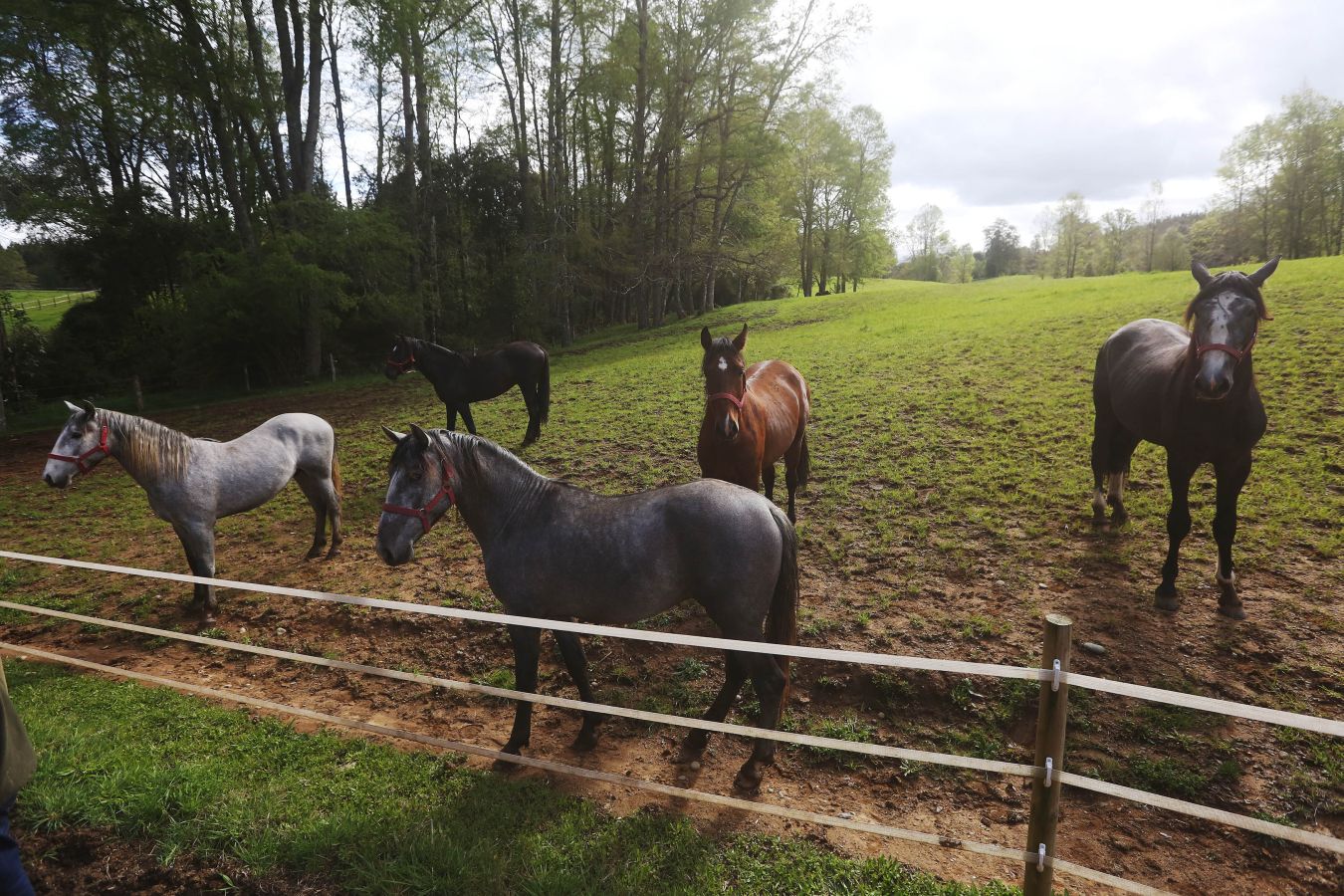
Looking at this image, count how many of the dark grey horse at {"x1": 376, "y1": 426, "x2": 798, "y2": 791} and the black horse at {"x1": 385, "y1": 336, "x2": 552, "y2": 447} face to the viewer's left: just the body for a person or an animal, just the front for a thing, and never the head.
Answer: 2

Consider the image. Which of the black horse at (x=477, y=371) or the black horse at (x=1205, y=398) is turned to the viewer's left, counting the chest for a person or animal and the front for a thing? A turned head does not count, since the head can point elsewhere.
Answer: the black horse at (x=477, y=371)

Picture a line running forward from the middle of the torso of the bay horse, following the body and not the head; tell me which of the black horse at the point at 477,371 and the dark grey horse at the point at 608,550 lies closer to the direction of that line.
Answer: the dark grey horse

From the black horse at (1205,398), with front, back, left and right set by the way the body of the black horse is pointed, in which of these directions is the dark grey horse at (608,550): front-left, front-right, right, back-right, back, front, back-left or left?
right

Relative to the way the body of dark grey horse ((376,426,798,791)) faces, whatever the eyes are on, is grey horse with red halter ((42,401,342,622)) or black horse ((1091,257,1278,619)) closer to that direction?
the grey horse with red halter

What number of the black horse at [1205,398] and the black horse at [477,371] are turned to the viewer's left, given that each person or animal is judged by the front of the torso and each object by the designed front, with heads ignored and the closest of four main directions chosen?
1

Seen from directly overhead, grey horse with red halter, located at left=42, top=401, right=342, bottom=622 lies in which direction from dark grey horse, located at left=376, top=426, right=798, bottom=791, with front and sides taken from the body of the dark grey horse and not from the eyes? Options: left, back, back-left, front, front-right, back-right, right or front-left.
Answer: front-right

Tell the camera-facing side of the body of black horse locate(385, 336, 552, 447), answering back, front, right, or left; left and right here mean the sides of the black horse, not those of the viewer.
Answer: left

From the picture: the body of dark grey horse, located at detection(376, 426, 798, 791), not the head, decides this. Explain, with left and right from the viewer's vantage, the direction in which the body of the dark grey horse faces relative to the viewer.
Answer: facing to the left of the viewer

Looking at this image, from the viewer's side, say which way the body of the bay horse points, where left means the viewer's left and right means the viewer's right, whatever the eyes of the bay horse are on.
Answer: facing the viewer and to the left of the viewer

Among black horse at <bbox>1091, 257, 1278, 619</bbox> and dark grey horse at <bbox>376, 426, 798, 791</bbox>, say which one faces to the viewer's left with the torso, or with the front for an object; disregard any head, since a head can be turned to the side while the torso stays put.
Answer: the dark grey horse

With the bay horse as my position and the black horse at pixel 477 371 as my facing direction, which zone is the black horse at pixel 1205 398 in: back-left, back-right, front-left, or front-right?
back-right

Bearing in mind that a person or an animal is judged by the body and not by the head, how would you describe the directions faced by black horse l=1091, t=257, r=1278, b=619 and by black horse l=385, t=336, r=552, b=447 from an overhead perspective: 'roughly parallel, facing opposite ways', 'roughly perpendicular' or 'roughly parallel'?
roughly perpendicular

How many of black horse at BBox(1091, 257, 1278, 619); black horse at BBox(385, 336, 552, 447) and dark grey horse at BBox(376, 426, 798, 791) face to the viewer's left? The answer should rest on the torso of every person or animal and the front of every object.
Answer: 2

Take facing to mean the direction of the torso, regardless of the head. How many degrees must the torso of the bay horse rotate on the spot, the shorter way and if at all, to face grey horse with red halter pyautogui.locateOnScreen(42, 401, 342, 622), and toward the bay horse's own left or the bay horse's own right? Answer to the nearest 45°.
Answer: approximately 45° to the bay horse's own right

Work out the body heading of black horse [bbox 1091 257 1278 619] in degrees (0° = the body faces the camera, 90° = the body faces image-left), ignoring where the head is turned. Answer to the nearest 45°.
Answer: approximately 315°
